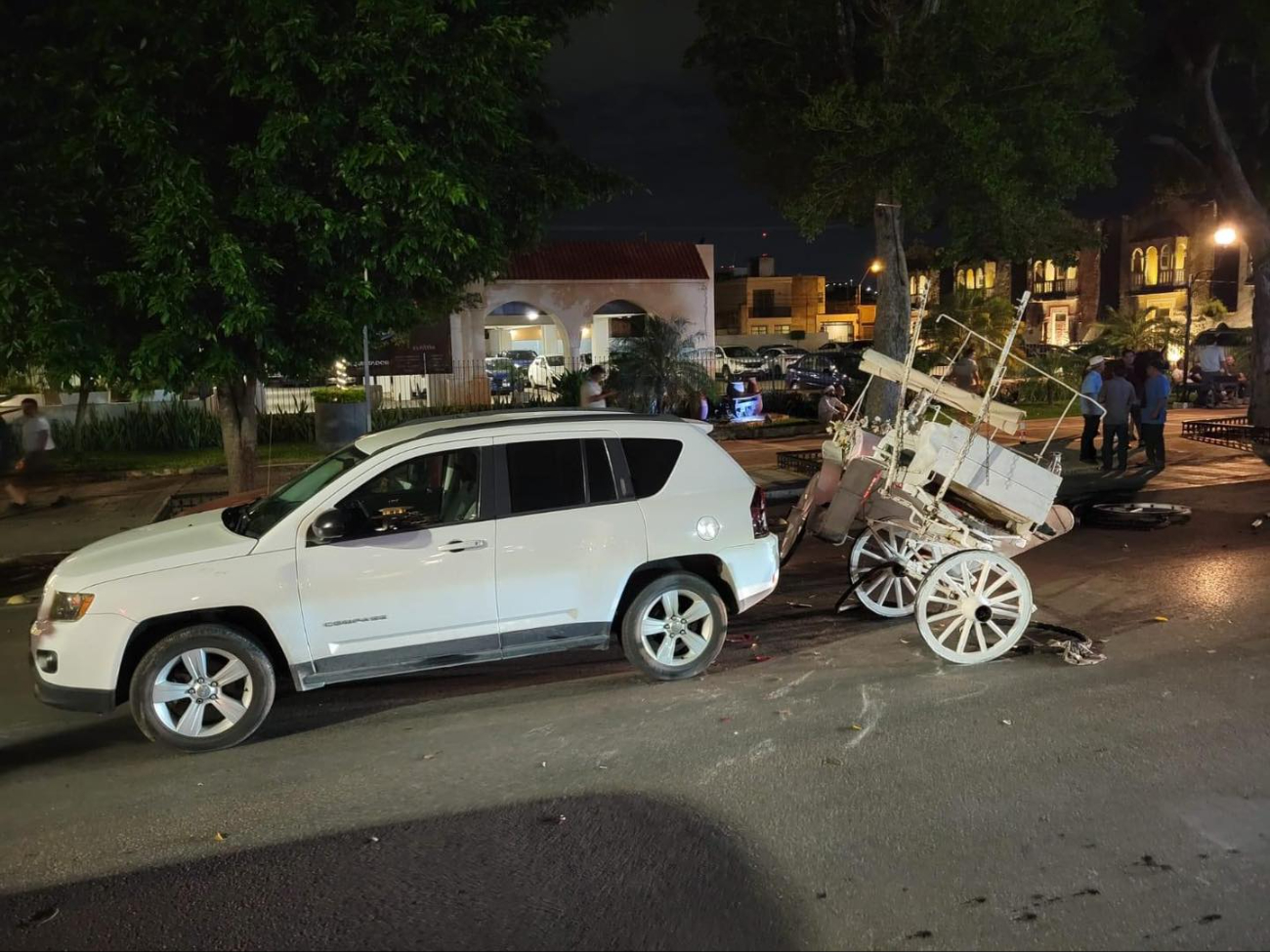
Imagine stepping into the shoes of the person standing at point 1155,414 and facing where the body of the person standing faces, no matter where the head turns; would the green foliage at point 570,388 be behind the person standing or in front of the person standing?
in front

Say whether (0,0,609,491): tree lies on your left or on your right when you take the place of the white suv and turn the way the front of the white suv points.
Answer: on your right

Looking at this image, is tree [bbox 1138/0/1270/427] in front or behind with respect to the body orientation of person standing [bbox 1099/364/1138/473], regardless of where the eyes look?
in front

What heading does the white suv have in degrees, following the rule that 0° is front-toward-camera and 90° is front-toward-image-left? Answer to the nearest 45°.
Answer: approximately 90°

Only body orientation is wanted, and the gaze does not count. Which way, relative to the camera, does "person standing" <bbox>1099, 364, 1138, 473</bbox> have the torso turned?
away from the camera

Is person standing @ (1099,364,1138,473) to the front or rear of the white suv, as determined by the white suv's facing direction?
to the rear

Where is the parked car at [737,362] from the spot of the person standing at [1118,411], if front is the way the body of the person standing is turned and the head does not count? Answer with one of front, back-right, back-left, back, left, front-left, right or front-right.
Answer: front-left

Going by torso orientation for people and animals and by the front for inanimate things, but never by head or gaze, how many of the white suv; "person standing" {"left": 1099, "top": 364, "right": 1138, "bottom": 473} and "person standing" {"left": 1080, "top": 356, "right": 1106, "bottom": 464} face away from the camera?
1

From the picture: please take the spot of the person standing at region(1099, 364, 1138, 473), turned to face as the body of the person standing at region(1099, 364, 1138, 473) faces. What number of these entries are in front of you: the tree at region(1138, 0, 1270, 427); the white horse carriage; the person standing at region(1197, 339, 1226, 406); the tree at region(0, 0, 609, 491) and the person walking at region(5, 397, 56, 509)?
2

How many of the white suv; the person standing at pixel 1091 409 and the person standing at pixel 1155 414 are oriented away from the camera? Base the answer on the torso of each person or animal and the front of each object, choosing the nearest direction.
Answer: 0

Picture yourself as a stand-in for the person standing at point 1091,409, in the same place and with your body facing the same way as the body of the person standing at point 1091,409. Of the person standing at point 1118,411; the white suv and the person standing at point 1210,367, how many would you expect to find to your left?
1
